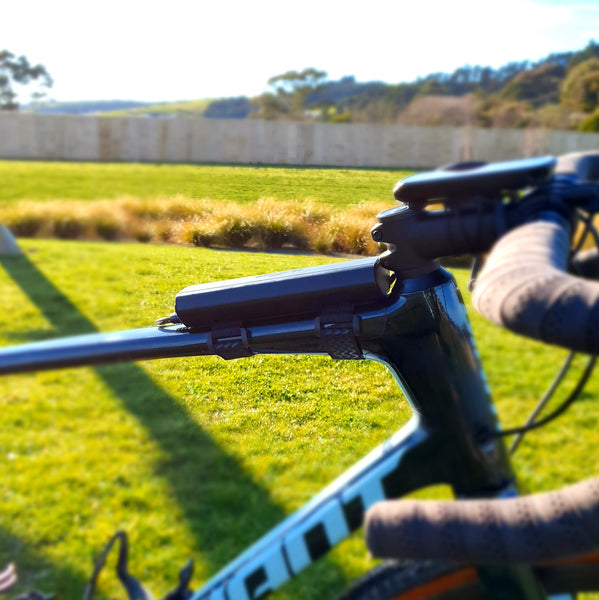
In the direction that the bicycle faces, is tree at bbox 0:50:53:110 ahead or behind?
behind

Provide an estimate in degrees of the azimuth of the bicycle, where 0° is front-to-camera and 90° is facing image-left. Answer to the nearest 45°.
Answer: approximately 270°
